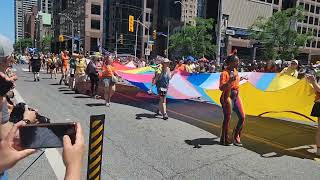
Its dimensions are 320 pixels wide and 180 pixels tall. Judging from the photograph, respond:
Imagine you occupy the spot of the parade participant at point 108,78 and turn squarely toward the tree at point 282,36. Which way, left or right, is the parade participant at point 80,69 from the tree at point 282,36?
left

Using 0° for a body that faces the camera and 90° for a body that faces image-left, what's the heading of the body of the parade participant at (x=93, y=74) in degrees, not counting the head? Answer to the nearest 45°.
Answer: approximately 315°

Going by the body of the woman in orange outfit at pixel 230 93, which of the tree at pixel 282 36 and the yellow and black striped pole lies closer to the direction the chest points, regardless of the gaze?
the yellow and black striped pole

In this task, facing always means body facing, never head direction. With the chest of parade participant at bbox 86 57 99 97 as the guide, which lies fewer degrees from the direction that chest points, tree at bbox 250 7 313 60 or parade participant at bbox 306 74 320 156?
the parade participant

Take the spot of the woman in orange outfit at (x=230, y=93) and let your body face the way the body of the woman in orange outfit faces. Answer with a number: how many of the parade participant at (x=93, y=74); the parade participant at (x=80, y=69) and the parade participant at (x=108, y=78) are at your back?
3

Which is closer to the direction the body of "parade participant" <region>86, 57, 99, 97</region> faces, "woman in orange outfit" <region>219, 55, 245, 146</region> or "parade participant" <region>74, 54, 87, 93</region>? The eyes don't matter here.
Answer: the woman in orange outfit

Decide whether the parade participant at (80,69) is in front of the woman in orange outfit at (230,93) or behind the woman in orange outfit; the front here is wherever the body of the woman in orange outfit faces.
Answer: behind
